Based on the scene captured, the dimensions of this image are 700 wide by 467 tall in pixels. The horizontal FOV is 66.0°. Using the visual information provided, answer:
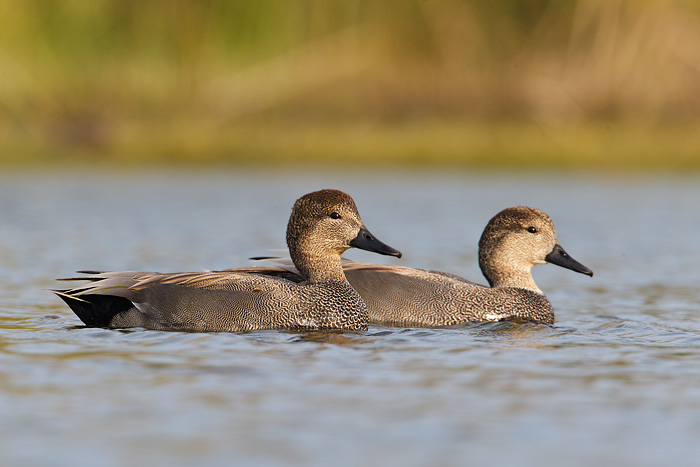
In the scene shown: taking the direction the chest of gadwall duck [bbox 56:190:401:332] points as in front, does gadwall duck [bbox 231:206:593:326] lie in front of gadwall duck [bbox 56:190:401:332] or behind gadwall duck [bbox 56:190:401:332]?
in front

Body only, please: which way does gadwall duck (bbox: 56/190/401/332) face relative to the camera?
to the viewer's right

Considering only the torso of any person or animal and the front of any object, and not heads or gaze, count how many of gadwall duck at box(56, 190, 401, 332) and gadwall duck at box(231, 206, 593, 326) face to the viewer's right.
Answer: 2

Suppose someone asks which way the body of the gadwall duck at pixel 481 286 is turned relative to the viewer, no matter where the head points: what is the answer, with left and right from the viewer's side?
facing to the right of the viewer
